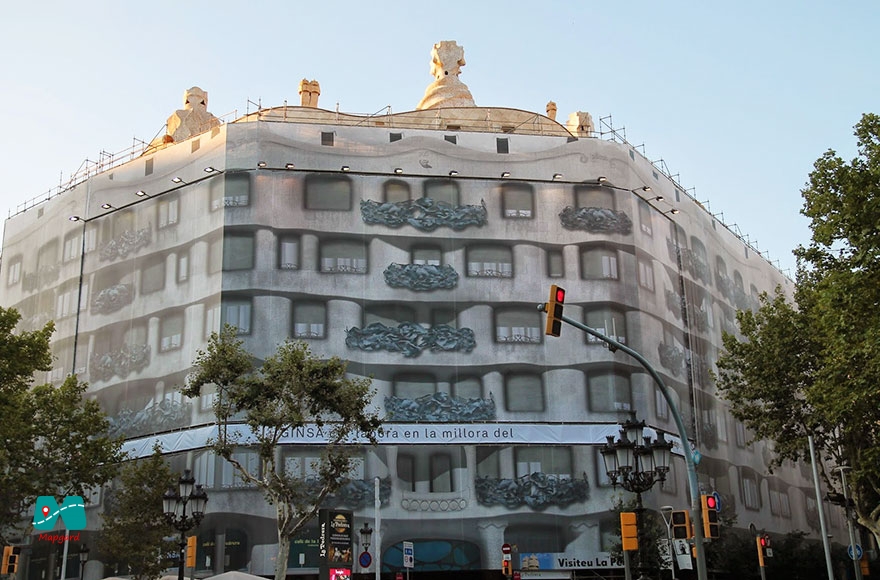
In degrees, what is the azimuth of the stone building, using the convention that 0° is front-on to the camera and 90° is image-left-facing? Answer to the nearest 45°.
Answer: approximately 0°

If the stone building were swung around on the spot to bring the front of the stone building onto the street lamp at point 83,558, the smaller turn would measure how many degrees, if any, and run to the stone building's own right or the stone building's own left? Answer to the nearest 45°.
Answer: approximately 90° to the stone building's own right

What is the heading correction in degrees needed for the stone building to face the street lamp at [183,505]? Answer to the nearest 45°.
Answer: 0° — it already faces it

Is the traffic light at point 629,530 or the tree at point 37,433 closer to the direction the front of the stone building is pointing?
the traffic light

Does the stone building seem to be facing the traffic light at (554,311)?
yes

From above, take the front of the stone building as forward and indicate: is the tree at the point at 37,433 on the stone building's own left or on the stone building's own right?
on the stone building's own right
